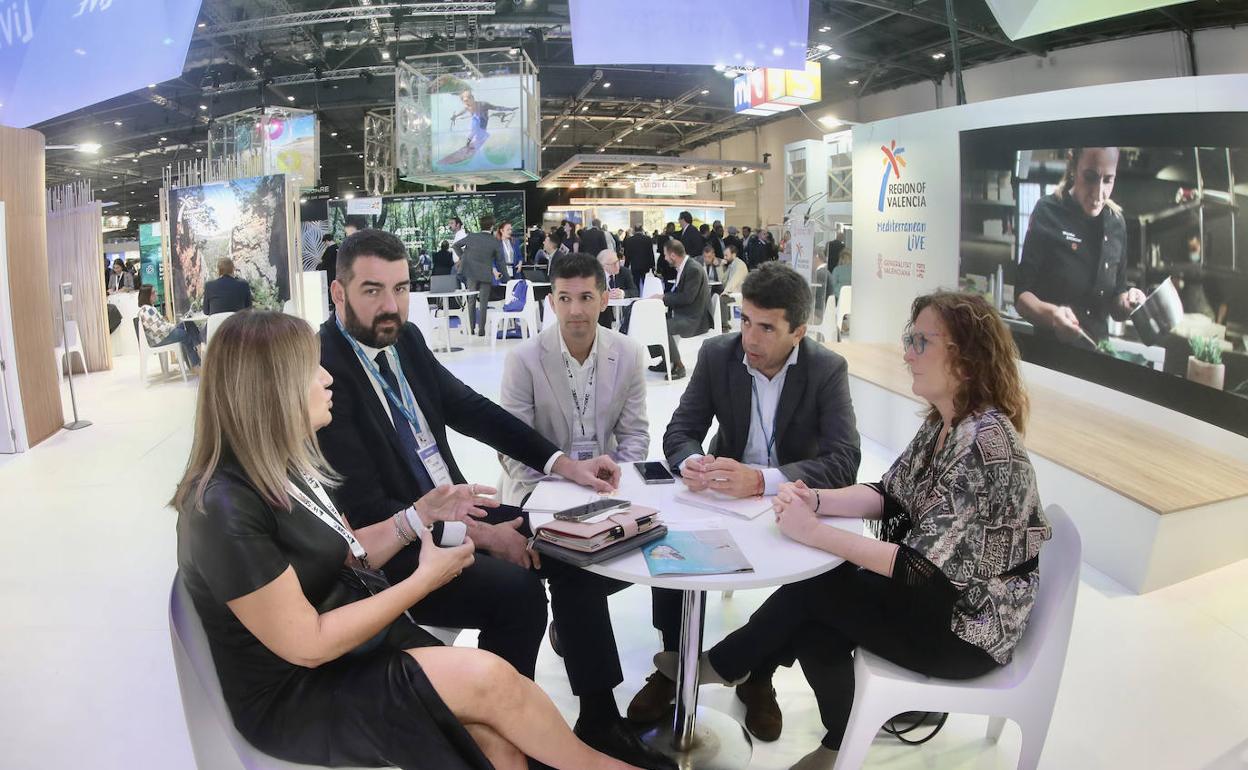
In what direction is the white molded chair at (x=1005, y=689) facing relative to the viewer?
to the viewer's left

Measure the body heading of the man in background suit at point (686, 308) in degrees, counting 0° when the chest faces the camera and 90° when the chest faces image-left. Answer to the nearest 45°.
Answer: approximately 90°

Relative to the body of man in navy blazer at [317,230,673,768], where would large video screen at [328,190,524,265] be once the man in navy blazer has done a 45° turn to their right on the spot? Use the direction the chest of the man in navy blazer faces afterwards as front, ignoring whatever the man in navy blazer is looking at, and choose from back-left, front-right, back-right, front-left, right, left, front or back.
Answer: back

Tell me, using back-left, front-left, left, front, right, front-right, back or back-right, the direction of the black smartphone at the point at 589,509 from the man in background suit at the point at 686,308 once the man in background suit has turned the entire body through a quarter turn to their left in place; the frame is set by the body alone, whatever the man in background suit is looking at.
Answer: front

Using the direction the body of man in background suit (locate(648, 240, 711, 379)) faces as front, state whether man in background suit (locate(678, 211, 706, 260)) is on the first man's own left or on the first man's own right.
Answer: on the first man's own right

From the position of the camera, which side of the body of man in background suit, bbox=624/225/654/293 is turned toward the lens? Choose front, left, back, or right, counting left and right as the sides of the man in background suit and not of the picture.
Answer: back

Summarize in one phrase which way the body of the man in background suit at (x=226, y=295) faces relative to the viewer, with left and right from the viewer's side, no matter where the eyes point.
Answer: facing away from the viewer

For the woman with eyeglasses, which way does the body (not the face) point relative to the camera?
to the viewer's left

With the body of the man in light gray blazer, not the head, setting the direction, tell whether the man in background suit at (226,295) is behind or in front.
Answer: behind

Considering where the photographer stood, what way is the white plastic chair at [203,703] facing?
facing to the right of the viewer
